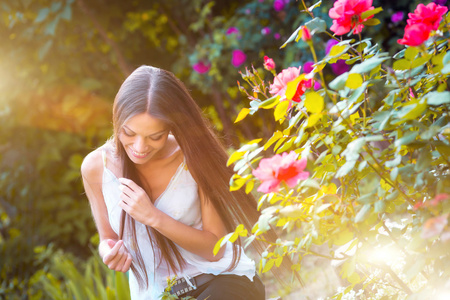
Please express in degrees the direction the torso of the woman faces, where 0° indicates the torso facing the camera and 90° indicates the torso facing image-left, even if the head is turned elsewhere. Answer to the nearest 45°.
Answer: approximately 0°

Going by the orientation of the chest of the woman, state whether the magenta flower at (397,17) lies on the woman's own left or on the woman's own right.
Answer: on the woman's own left

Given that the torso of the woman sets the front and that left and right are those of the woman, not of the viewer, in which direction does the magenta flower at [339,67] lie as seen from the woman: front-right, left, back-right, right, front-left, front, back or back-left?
back-left

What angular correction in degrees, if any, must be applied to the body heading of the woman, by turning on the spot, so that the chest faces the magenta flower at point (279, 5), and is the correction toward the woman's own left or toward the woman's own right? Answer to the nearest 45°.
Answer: approximately 135° to the woman's own left

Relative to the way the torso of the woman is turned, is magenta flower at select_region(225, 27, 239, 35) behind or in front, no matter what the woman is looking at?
behind
